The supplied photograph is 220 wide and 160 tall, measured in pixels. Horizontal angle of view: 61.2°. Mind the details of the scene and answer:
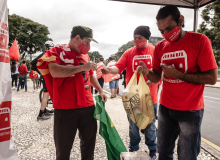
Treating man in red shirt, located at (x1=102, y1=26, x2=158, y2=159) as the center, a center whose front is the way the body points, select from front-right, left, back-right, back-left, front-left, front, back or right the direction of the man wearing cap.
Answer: front-right

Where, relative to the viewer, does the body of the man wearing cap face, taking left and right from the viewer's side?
facing the viewer and to the right of the viewer

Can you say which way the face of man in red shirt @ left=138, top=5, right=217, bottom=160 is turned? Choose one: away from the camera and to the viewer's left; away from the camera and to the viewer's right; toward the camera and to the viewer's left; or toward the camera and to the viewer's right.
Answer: toward the camera and to the viewer's left

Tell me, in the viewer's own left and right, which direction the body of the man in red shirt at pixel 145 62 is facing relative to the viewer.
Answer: facing the viewer

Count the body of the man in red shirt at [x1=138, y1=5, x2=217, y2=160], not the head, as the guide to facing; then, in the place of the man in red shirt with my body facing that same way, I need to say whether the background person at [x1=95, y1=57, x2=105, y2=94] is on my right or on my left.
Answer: on my right

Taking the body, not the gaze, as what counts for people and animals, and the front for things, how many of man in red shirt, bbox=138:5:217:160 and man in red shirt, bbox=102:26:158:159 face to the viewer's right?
0

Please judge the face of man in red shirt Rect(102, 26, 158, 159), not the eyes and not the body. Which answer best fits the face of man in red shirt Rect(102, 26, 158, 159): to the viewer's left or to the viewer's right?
to the viewer's left

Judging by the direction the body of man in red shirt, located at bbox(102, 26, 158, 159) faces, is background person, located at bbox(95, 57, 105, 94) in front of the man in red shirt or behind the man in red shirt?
behind

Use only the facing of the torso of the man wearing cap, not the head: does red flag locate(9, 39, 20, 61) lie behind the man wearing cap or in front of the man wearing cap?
behind

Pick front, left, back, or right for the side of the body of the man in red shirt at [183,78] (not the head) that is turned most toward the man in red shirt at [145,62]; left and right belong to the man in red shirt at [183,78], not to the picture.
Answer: right

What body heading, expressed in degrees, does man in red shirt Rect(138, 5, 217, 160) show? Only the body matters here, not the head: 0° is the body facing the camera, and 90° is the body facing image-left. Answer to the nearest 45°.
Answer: approximately 45°
